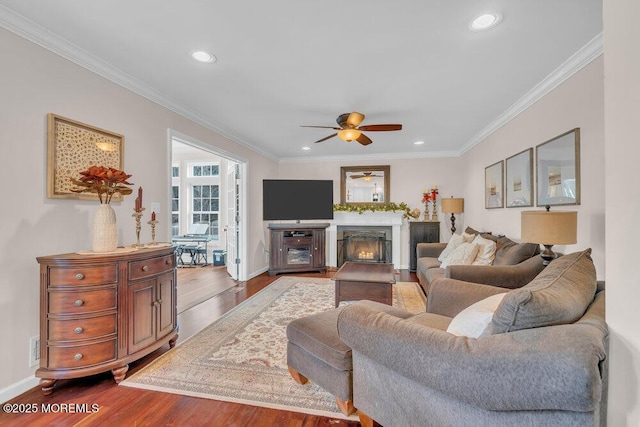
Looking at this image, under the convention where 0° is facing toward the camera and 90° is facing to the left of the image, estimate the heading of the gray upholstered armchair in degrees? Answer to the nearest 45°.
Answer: approximately 90°

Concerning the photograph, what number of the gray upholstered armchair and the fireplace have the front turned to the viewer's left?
1

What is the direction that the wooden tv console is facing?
toward the camera

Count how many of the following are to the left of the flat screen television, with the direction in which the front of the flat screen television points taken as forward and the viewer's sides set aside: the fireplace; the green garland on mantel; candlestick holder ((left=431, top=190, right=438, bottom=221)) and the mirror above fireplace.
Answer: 4

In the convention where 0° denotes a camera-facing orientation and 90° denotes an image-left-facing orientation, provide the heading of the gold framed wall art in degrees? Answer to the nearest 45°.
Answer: approximately 315°

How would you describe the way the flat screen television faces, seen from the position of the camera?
facing the viewer

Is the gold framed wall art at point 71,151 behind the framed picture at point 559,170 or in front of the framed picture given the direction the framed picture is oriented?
in front

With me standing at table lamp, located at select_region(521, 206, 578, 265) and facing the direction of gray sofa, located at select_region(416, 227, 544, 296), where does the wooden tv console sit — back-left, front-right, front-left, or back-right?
front-left

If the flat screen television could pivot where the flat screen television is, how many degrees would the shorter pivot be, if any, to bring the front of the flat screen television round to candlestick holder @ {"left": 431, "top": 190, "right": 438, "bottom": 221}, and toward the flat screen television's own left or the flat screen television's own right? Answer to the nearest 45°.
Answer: approximately 90° to the flat screen television's own left

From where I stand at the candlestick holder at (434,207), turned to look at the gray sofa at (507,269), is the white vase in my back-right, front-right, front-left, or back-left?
front-right

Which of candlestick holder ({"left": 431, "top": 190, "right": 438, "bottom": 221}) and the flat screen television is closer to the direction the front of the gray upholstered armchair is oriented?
the flat screen television

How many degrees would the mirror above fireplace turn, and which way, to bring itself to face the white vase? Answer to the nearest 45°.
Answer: approximately 45° to its right

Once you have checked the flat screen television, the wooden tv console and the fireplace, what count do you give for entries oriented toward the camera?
3

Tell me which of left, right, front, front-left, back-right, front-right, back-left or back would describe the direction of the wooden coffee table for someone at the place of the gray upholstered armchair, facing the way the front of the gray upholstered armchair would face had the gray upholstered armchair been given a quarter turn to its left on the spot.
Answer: back-right
